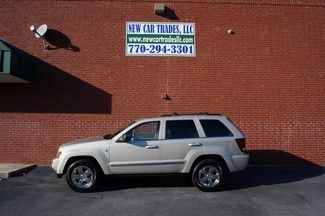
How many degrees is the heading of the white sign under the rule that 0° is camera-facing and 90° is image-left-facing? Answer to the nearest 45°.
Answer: approximately 0°

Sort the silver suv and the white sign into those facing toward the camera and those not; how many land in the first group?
1

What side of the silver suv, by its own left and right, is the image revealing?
left

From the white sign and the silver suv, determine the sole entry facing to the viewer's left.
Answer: the silver suv

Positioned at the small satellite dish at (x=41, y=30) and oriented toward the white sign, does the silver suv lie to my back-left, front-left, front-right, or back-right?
front-right

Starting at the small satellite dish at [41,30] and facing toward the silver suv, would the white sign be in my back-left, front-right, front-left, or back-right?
front-left

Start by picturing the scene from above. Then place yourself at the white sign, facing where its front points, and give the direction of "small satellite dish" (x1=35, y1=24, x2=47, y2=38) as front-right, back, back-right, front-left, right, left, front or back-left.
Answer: right

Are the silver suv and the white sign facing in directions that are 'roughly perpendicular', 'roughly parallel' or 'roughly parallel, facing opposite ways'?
roughly perpendicular
